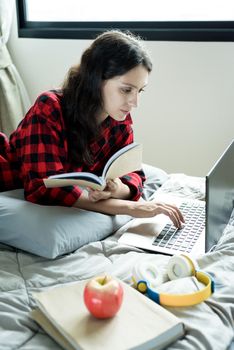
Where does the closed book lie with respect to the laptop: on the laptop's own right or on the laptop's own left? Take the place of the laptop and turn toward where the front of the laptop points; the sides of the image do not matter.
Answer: on the laptop's own left

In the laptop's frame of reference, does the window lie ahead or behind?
ahead

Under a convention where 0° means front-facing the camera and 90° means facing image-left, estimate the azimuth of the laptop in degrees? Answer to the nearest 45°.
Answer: approximately 135°

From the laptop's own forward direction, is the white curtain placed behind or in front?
in front
